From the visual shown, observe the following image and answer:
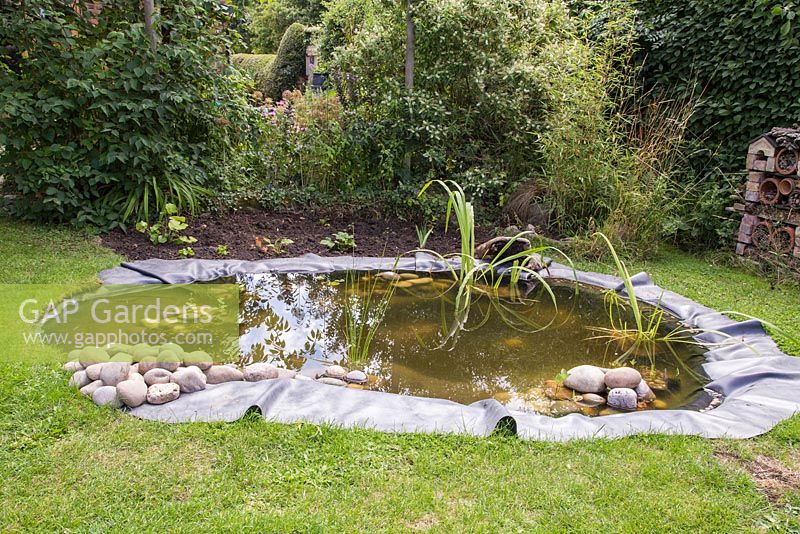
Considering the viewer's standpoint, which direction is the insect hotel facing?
facing the viewer and to the left of the viewer

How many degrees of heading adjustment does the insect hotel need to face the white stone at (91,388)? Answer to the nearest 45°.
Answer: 0° — it already faces it

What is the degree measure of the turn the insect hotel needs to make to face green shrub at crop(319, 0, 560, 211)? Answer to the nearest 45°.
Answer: approximately 45° to its right

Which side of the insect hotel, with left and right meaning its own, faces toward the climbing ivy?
back

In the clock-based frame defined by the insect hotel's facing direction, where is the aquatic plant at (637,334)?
The aquatic plant is roughly at 11 o'clock from the insect hotel.

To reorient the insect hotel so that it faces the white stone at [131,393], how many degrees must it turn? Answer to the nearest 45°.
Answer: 0° — it already faces it

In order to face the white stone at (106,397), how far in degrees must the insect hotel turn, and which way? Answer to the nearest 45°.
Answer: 0° — it already faces it

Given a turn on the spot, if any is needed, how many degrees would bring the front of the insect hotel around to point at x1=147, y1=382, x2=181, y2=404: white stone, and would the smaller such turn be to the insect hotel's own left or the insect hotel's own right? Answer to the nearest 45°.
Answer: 0° — it already faces it

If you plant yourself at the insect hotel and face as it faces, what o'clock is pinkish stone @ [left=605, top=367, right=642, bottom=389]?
The pinkish stone is roughly at 11 o'clock from the insect hotel.

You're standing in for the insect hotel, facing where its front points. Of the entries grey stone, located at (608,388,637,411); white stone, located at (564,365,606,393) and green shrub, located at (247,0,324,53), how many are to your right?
1

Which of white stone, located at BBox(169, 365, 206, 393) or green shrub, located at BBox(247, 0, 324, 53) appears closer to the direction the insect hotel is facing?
the white stone
